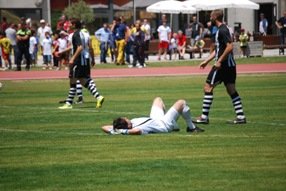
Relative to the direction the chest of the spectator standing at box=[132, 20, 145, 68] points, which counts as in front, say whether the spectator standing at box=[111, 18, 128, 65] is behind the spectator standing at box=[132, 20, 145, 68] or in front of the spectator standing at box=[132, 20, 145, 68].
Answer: behind

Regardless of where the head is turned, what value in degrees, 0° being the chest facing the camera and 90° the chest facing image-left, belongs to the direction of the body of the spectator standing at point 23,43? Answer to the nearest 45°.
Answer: approximately 0°

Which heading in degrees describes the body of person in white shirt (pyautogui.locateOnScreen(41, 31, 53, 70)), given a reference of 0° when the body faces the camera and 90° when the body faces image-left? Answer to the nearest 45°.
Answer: approximately 0°

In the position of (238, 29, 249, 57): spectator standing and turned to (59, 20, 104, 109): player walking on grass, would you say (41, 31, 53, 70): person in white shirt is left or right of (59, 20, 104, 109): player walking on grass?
right

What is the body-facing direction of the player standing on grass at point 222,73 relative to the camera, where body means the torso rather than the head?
to the viewer's left

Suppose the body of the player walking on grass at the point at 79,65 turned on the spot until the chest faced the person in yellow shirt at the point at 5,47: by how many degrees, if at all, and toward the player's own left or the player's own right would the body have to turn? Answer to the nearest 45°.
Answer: approximately 90° to the player's own right

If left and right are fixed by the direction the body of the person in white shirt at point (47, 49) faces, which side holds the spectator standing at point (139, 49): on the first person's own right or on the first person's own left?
on the first person's own left

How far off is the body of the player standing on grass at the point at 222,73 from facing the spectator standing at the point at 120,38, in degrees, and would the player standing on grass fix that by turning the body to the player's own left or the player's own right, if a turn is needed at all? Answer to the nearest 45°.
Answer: approximately 90° to the player's own right
